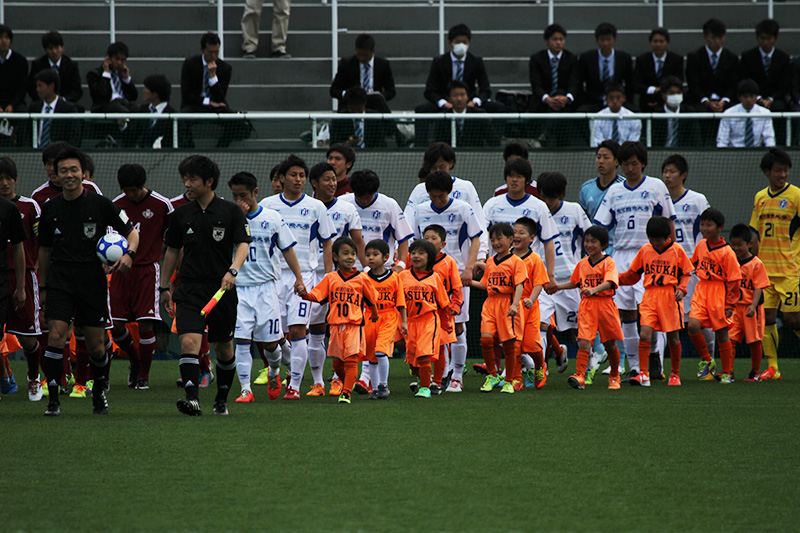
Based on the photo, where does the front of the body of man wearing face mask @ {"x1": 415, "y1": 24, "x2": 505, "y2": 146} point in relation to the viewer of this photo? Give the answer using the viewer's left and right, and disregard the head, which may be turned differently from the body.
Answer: facing the viewer

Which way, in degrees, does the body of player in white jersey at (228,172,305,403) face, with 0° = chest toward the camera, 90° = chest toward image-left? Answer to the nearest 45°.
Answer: approximately 45°

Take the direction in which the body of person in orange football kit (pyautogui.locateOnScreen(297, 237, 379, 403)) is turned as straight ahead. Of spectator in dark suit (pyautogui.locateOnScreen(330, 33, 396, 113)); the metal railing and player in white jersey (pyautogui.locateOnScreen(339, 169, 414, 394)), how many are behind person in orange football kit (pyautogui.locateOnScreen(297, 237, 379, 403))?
3

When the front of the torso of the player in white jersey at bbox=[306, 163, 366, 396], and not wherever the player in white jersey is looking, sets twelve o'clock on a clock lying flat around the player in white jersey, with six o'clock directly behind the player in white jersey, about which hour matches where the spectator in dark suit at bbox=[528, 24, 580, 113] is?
The spectator in dark suit is roughly at 7 o'clock from the player in white jersey.

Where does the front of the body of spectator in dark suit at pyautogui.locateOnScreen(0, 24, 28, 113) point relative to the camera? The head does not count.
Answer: toward the camera

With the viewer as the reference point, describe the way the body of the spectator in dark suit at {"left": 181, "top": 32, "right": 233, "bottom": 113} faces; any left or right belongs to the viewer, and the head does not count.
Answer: facing the viewer

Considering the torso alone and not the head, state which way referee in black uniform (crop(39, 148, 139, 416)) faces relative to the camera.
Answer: toward the camera

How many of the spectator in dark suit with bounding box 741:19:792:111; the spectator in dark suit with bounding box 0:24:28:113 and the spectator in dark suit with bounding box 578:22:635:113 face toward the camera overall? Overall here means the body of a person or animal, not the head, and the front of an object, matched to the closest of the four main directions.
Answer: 3

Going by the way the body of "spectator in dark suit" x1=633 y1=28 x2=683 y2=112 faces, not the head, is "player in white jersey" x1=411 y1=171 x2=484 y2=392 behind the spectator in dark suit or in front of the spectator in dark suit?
in front

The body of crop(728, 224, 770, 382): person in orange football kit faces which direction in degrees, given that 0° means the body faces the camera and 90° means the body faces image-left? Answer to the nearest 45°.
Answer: approximately 45°

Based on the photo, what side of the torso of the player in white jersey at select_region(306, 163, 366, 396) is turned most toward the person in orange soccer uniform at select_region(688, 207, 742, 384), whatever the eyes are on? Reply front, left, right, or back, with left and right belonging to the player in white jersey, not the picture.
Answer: left
